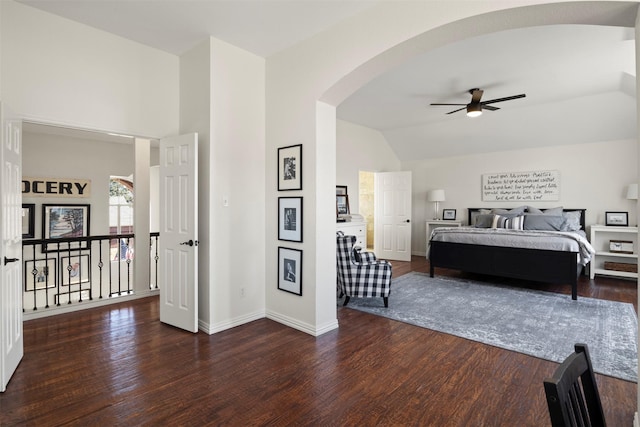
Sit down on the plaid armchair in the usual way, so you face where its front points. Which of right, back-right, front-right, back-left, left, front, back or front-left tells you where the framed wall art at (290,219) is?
back-right

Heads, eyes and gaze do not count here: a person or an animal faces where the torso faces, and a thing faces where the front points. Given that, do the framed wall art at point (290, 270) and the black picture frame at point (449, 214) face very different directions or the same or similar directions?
same or similar directions

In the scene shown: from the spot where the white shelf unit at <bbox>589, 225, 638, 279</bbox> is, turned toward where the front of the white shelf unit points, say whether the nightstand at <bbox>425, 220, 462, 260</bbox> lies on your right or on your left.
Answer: on your right

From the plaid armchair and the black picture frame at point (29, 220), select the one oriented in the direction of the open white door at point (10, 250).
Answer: the black picture frame

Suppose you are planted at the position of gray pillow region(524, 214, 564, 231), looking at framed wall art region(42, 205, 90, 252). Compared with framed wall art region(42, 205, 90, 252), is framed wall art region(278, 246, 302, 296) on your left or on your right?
left

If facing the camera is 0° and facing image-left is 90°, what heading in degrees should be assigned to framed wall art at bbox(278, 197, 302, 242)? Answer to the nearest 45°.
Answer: approximately 45°

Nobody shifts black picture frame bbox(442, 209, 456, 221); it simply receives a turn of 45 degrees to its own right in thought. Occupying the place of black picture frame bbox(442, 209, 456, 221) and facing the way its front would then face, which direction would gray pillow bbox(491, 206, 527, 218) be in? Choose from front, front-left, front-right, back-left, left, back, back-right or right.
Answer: left

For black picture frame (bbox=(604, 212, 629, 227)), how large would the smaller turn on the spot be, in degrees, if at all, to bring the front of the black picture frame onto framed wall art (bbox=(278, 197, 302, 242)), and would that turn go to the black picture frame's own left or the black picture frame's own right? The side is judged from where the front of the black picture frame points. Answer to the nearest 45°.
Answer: approximately 45° to the black picture frame's own right

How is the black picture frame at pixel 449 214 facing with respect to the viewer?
toward the camera

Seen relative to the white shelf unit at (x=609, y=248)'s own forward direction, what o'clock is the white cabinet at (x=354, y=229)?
the white cabinet at (x=354, y=229) is roughly at 2 o'clock from the white shelf unit at (x=609, y=248).

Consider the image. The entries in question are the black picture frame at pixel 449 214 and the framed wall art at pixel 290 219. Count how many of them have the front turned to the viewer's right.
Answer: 0

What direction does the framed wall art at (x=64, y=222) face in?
toward the camera

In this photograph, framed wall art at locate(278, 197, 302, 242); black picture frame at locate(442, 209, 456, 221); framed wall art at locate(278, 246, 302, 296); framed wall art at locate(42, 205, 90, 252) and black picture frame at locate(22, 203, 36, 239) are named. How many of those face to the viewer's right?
0

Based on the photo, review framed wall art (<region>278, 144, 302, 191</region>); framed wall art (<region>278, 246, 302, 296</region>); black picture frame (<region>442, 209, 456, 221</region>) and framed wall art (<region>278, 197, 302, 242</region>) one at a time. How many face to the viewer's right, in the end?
0
